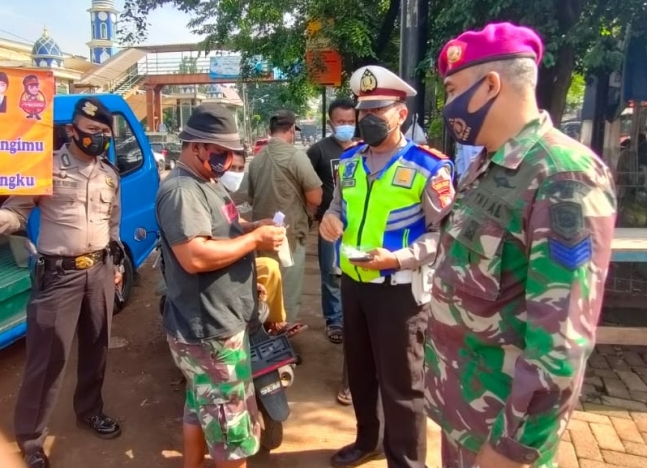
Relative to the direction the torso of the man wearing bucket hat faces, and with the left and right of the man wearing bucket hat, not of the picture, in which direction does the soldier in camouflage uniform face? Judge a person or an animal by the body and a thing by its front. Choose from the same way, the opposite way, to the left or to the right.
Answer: the opposite way

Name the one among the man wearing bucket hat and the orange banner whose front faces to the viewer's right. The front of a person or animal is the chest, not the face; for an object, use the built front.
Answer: the man wearing bucket hat

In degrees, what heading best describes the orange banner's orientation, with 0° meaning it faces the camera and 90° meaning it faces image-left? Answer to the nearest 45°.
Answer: approximately 0°

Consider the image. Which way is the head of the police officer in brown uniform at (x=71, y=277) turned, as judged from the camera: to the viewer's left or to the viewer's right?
to the viewer's right

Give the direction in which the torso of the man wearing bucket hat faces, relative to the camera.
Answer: to the viewer's right

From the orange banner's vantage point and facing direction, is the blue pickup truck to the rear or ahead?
to the rear

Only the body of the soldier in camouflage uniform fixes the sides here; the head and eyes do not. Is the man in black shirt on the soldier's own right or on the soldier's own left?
on the soldier's own right

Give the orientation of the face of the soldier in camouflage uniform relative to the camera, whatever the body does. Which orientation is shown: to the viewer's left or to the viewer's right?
to the viewer's left

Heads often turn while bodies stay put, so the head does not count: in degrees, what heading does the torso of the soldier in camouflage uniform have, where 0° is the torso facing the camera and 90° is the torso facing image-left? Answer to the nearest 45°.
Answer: approximately 45°
